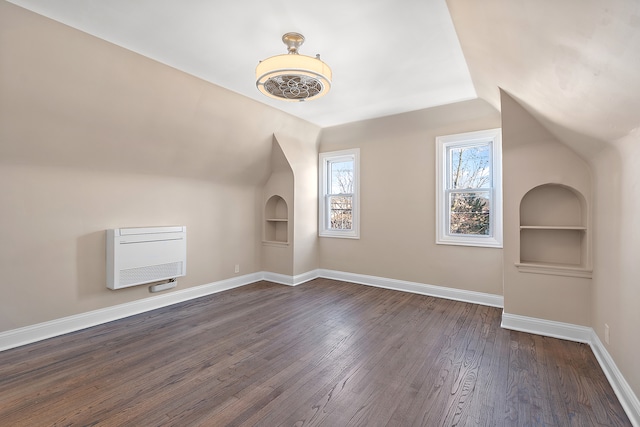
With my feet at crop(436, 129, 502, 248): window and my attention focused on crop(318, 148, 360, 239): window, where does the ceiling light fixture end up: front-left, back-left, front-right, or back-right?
front-left

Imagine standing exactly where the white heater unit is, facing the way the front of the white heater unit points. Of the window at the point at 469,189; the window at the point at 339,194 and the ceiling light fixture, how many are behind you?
0

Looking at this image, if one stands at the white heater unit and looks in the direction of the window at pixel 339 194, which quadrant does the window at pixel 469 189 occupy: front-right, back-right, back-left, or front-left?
front-right

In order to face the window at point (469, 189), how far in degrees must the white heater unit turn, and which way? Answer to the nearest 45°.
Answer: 0° — it already faces it

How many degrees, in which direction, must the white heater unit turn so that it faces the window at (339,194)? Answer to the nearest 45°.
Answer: approximately 45° to its left

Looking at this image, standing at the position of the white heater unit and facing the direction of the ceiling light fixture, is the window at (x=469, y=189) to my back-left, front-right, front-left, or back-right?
front-left

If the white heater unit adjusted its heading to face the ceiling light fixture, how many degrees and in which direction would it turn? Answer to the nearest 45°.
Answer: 0° — it already faces it

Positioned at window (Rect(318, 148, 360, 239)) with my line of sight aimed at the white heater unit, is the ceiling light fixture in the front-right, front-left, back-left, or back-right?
front-left

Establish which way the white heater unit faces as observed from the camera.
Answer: facing the viewer and to the right of the viewer
